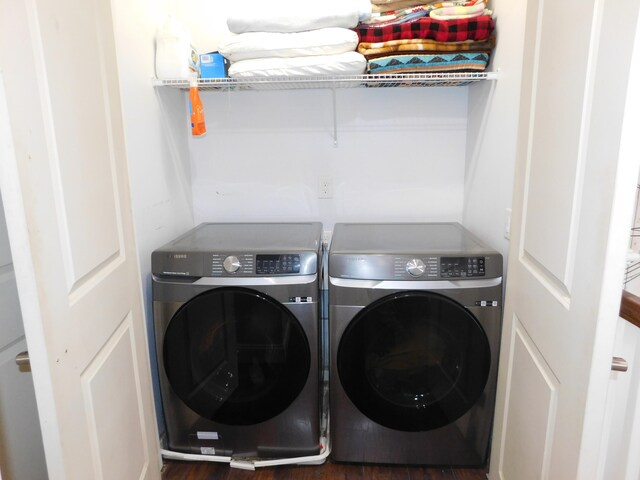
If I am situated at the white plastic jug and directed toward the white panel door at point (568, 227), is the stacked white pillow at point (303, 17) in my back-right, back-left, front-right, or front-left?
front-left

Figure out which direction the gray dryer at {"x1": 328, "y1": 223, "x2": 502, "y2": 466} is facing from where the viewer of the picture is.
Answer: facing the viewer

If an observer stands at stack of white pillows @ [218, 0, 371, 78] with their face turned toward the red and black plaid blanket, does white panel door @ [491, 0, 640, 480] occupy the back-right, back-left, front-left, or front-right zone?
front-right

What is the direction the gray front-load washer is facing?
toward the camera

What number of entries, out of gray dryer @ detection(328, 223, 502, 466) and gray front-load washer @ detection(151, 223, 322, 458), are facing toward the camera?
2
